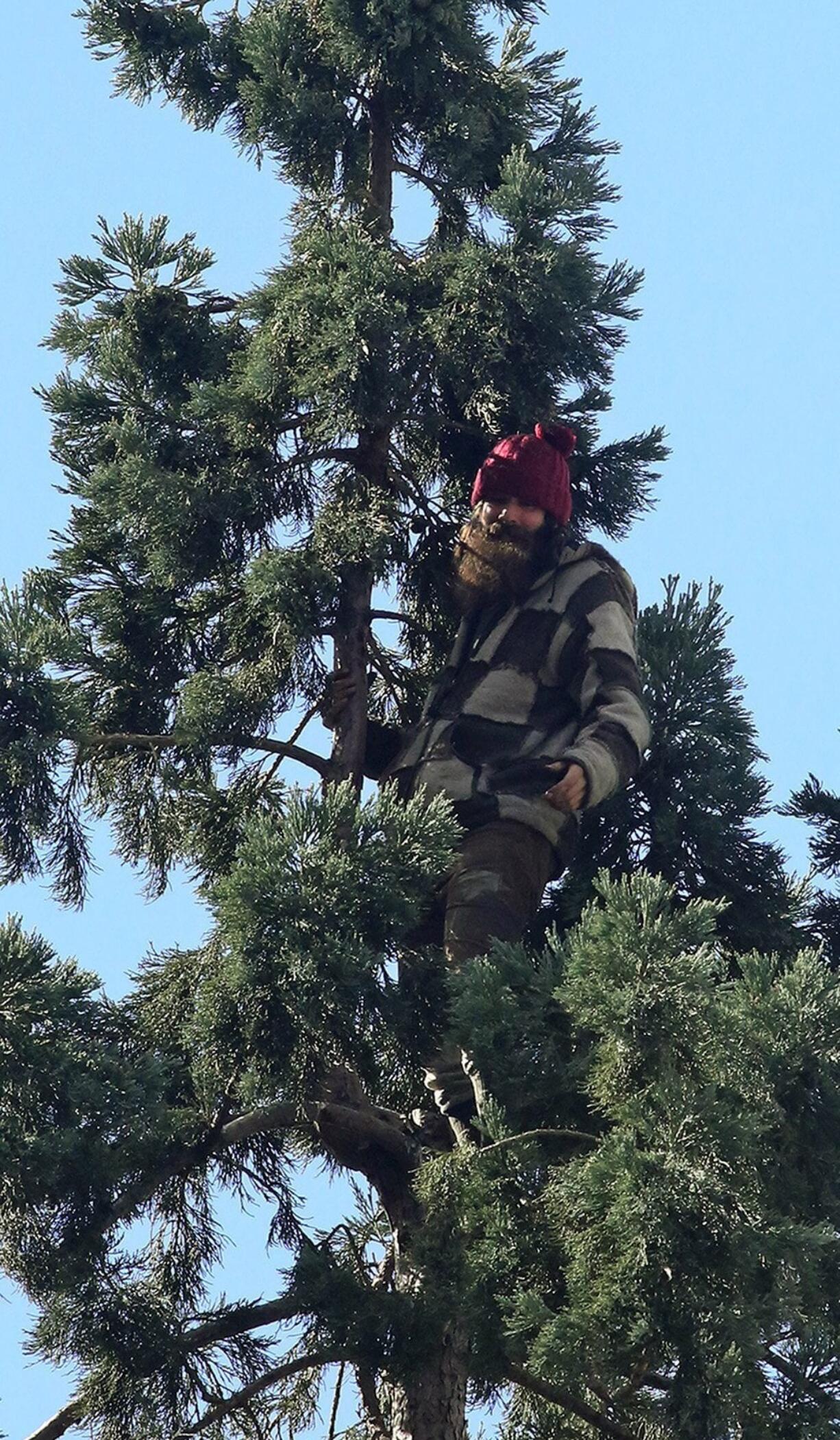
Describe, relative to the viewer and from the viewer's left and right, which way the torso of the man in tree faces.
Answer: facing the viewer and to the left of the viewer
